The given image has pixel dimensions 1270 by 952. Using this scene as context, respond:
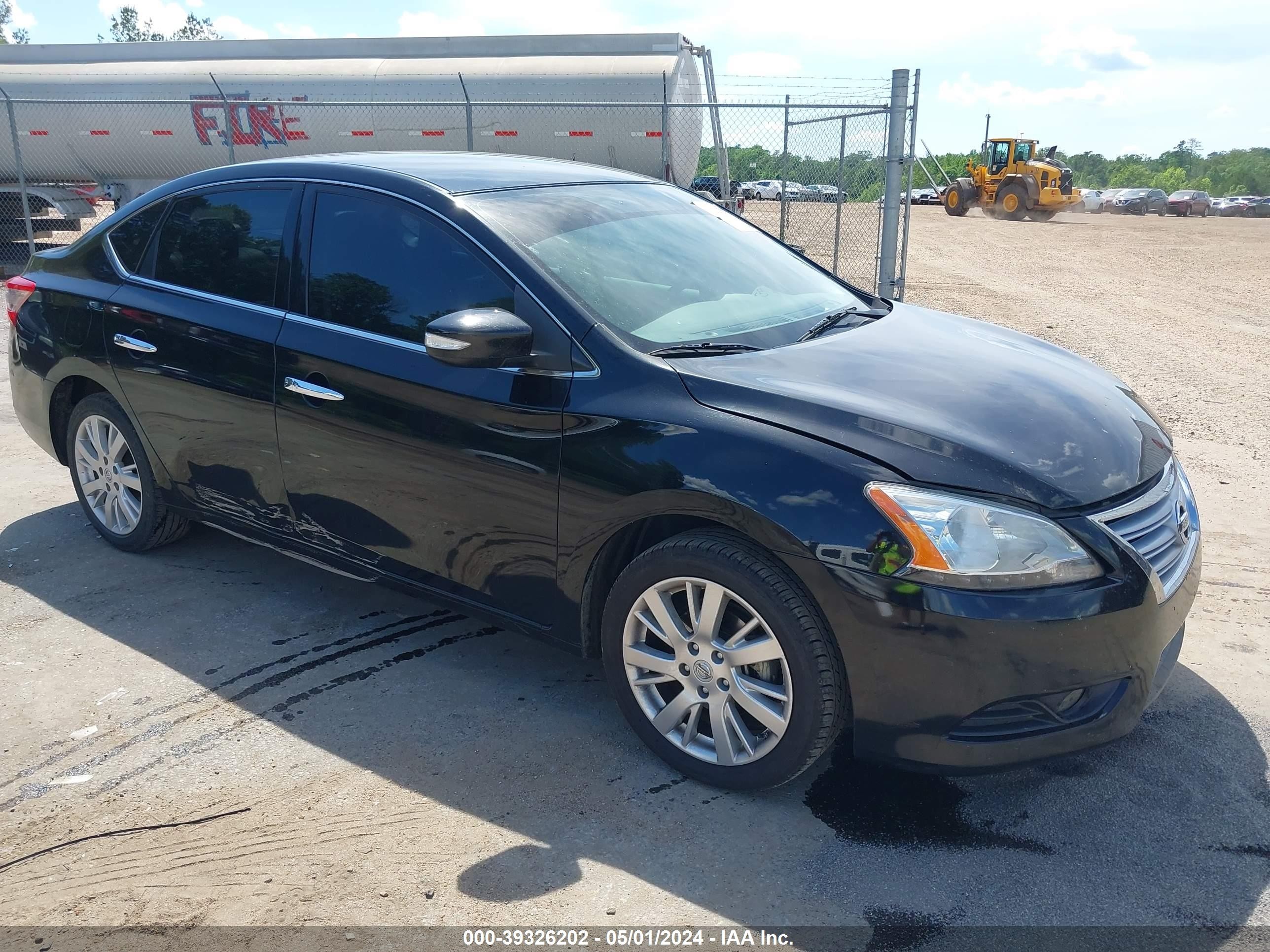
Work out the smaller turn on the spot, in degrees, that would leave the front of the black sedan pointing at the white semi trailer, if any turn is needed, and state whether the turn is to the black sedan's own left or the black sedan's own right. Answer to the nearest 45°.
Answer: approximately 135° to the black sedan's own left

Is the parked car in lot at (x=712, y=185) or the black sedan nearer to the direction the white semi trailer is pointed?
the parked car in lot

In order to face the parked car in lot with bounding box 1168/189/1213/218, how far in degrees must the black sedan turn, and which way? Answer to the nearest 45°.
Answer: approximately 90° to its left

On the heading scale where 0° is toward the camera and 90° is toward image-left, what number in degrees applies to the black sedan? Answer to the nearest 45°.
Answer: approximately 315°

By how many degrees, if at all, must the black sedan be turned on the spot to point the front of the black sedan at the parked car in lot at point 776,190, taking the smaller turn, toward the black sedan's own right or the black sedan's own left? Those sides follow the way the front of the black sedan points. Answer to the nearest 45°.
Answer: approximately 135° to the black sedan's own left

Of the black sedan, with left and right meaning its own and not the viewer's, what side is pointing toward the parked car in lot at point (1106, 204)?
left

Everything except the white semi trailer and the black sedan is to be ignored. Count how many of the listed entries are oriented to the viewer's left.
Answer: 0

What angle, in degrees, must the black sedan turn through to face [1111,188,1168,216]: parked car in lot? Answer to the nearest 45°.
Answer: approximately 90° to its left
